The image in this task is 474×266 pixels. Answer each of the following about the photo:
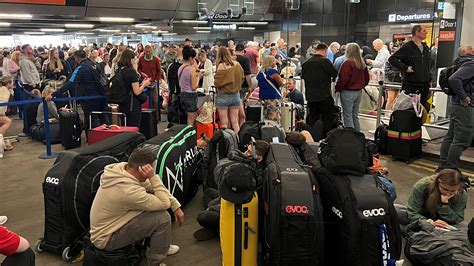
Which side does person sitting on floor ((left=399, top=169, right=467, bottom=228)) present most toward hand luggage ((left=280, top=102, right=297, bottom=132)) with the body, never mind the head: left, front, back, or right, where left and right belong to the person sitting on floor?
back

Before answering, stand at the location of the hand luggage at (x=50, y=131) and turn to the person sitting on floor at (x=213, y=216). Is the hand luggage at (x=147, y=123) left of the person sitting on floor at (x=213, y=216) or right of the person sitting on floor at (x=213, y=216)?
left

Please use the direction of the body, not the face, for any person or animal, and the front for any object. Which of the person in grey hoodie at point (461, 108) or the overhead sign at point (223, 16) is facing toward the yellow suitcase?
the overhead sign
